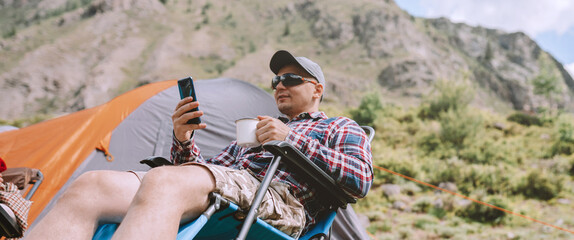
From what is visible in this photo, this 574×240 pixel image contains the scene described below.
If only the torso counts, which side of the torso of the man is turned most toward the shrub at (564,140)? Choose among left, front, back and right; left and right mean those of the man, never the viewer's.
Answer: back

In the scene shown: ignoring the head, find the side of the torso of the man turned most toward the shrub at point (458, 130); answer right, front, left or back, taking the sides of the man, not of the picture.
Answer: back

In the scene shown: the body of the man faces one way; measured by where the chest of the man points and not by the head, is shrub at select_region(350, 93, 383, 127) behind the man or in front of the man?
behind

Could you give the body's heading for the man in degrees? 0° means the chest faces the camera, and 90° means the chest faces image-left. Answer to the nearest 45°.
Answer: approximately 45°

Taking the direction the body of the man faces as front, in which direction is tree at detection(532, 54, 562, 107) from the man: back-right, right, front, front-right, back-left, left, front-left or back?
back

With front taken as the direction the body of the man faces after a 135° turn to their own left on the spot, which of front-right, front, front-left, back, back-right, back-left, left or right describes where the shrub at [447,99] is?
front-left

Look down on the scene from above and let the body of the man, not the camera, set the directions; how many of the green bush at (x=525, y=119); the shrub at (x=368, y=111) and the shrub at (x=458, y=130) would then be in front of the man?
0

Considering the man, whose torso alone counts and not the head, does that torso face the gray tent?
no

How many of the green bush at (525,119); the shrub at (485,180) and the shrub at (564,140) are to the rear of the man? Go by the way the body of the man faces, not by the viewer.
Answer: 3

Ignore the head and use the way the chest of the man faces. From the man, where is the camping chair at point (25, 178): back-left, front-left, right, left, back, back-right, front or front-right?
right
